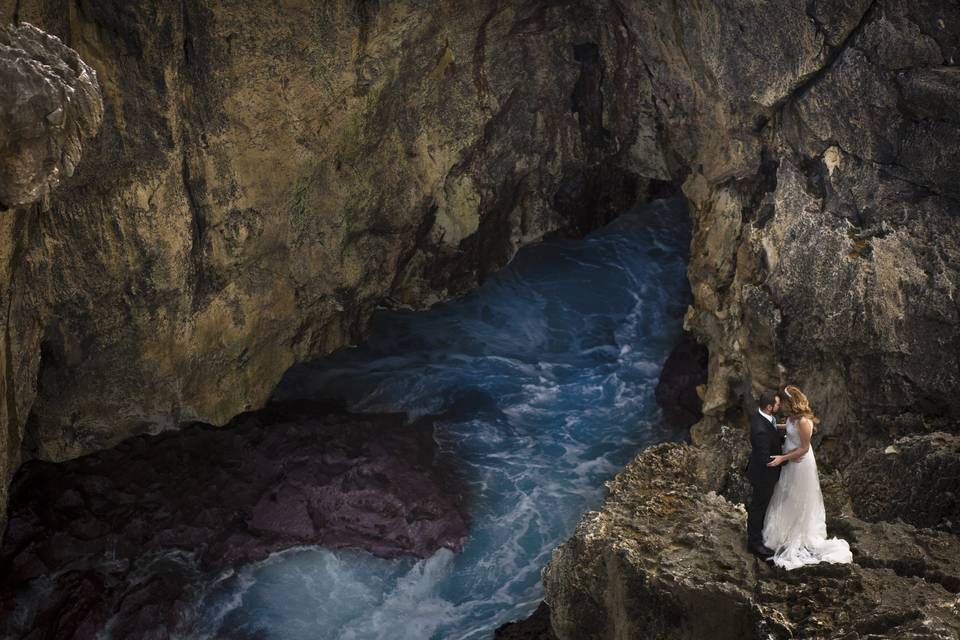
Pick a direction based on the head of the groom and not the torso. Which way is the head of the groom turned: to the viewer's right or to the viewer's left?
to the viewer's right

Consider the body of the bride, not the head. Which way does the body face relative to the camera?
to the viewer's left

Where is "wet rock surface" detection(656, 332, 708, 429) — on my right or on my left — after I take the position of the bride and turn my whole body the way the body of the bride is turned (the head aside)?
on my right

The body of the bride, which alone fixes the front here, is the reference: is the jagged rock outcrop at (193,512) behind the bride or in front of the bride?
in front

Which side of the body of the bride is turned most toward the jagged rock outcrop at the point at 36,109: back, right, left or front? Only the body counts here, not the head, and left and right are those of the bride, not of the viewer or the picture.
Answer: front
